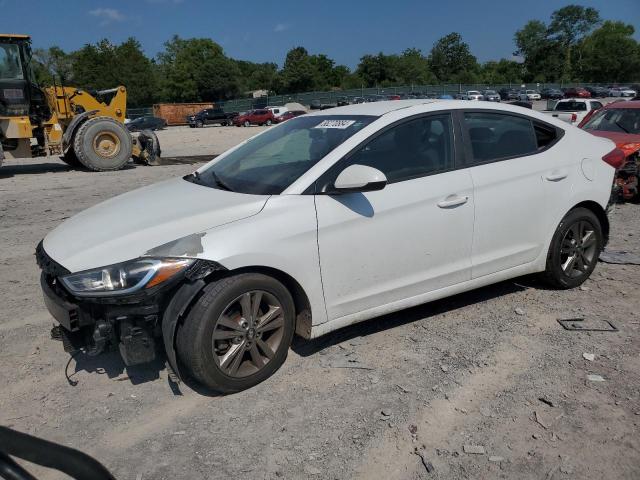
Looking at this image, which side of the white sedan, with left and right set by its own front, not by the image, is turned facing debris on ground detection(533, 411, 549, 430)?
left

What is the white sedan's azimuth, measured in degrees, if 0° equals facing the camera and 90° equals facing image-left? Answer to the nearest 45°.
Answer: approximately 45°

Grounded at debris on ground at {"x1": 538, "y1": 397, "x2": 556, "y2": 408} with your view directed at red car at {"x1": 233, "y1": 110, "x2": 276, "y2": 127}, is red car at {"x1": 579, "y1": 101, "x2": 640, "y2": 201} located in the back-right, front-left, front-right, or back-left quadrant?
front-right

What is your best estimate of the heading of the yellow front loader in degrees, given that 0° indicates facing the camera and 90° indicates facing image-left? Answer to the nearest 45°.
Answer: approximately 270°

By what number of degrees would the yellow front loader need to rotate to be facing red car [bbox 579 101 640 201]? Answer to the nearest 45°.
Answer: approximately 45° to its right

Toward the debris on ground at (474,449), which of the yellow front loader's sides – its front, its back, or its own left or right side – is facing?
right

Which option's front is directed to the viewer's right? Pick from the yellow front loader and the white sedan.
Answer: the yellow front loader

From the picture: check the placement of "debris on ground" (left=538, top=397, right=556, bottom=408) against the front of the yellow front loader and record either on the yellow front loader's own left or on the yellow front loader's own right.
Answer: on the yellow front loader's own right

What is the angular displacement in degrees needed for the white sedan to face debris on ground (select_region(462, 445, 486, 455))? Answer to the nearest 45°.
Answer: approximately 90° to its left

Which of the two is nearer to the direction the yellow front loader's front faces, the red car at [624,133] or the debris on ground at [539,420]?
the red car

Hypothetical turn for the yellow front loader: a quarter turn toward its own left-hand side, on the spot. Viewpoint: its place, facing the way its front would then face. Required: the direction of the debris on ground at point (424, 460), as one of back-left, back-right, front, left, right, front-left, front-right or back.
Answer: back

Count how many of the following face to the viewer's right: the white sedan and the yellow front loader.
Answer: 1

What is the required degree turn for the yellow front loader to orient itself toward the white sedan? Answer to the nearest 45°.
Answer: approximately 90° to its right

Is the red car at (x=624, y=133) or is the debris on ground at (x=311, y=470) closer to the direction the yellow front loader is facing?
the red car

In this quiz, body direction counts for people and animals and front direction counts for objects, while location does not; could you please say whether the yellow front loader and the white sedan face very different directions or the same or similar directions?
very different directions
